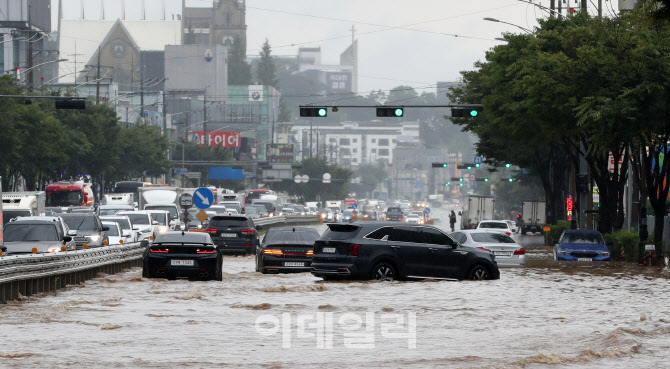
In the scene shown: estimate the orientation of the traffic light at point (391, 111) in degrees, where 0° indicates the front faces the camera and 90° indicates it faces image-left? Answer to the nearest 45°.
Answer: approximately 0°

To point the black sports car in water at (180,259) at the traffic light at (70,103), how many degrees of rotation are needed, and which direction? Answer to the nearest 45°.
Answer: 0° — it already faces it

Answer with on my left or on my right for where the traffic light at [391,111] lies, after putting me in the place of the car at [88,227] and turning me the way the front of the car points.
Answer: on my left

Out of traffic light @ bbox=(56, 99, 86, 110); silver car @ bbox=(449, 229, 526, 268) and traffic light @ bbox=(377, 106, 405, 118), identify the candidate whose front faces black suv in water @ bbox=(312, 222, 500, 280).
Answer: traffic light @ bbox=(377, 106, 405, 118)

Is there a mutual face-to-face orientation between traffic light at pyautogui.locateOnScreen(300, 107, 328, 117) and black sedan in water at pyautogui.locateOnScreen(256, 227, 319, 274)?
yes

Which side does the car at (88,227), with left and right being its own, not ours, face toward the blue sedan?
left

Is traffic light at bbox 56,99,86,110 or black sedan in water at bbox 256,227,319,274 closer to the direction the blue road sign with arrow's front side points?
the black sedan in water

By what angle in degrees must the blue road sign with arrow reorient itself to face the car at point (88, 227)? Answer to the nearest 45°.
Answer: approximately 45° to its right

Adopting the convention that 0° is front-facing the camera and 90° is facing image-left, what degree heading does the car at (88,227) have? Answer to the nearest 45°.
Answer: approximately 0°

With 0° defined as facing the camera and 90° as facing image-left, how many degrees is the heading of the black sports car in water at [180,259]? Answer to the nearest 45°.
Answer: approximately 180°

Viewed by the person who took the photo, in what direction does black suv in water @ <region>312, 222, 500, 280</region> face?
facing away from the viewer and to the right of the viewer

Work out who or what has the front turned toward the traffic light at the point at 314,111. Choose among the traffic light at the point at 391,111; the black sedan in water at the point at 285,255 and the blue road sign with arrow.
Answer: the black sedan in water
